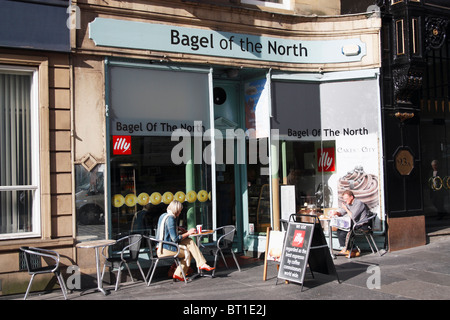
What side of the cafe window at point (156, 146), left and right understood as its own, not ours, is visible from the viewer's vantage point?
front

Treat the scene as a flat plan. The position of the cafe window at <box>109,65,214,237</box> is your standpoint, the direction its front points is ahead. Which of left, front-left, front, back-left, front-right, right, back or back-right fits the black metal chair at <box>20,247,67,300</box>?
front-right

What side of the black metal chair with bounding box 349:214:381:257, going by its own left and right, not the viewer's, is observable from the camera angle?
left

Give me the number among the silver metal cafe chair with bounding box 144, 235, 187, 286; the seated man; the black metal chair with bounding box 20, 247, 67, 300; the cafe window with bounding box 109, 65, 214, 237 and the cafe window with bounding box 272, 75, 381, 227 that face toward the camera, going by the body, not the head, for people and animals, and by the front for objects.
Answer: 2

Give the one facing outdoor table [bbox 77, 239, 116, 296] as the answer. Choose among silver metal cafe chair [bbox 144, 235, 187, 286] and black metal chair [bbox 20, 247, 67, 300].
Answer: black metal chair [bbox 20, 247, 67, 300]

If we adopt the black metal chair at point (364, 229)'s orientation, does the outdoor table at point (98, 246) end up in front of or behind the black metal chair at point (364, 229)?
in front

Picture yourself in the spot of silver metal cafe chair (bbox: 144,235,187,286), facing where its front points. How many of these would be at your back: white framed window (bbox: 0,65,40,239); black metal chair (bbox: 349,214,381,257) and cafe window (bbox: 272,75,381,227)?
1

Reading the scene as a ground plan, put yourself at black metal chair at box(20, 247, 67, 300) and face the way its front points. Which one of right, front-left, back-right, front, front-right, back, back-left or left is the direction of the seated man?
front

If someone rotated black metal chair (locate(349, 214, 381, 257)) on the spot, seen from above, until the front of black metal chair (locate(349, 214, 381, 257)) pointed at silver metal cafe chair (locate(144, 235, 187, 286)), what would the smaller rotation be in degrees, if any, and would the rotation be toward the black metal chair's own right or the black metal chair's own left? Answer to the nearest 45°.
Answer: approximately 45° to the black metal chair's own left

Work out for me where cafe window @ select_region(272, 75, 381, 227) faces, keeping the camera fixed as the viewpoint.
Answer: facing the viewer

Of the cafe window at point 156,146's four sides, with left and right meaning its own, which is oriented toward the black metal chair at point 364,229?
left

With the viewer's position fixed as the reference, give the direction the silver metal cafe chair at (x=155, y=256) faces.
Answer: facing to the right of the viewer

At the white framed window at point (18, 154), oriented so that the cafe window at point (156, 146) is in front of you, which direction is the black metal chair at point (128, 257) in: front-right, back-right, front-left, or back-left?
front-right

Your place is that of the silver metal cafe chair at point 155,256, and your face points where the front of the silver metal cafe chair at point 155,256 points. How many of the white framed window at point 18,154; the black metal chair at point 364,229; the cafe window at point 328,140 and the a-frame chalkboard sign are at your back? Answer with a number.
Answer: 1

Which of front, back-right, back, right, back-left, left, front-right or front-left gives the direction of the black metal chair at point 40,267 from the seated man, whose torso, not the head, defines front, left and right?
front-left

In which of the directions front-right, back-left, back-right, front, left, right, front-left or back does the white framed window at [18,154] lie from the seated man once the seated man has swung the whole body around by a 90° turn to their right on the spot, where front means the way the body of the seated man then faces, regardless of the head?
back-left
